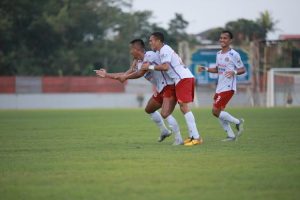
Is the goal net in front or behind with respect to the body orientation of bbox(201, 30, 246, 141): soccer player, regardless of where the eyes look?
behind

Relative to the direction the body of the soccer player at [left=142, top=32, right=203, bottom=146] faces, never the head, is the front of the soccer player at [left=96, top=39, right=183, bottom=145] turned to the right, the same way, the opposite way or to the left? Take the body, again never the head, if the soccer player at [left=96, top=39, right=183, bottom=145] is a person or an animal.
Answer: the same way

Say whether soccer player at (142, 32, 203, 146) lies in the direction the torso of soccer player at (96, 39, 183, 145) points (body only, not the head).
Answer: no

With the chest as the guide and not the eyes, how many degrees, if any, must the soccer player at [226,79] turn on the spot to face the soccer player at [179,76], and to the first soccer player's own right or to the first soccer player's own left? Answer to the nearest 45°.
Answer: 0° — they already face them

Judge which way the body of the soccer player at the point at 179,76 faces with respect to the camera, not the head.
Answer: to the viewer's left

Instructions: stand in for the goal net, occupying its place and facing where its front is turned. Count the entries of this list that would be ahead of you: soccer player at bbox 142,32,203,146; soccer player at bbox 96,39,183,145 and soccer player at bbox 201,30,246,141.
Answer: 3

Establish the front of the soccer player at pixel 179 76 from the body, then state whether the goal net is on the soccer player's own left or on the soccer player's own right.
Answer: on the soccer player's own right

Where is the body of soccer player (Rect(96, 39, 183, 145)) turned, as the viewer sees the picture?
to the viewer's left

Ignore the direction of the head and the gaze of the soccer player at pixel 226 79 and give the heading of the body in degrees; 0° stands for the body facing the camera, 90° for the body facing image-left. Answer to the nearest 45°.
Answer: approximately 45°

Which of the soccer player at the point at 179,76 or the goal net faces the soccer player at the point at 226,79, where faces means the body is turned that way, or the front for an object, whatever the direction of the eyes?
the goal net

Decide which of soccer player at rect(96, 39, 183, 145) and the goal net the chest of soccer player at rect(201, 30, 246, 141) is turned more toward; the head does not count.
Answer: the soccer player

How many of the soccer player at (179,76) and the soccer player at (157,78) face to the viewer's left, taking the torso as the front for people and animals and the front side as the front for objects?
2

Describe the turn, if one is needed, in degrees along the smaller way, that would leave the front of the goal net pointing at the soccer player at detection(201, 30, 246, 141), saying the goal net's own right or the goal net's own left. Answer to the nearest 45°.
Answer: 0° — it already faces them

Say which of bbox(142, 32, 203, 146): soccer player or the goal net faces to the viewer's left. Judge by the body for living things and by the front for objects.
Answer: the soccer player

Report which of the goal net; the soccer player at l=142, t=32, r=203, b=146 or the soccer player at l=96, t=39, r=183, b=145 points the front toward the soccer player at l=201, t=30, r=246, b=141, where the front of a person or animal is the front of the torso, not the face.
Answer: the goal net
